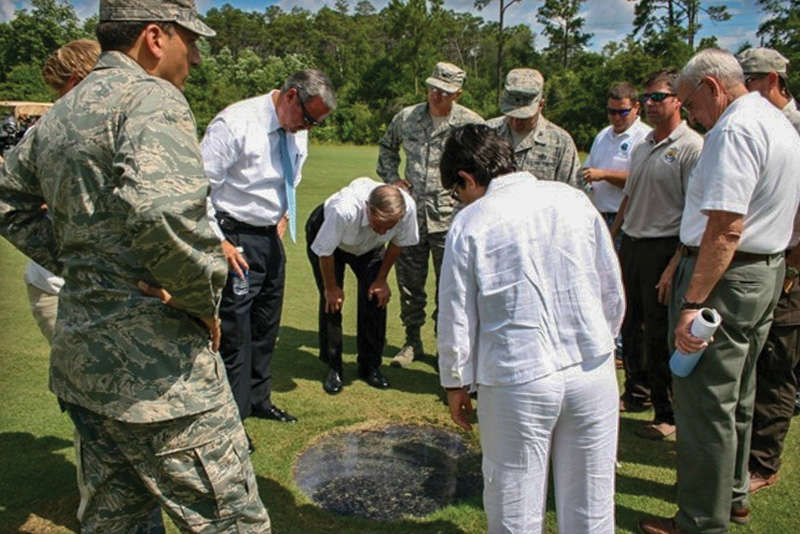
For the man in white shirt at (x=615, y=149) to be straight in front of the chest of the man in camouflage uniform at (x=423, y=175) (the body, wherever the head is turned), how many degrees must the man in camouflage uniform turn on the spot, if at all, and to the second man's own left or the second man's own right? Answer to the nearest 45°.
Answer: approximately 90° to the second man's own left

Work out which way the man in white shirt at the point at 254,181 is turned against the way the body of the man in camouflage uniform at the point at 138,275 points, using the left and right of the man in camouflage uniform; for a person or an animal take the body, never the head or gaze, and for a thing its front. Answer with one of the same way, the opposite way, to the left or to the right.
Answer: to the right

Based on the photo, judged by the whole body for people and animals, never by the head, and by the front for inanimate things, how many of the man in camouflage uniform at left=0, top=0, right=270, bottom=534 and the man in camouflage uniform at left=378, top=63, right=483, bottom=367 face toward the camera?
1

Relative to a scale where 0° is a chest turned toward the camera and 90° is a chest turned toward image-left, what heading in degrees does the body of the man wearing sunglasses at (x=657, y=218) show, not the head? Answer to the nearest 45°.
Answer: approximately 45°

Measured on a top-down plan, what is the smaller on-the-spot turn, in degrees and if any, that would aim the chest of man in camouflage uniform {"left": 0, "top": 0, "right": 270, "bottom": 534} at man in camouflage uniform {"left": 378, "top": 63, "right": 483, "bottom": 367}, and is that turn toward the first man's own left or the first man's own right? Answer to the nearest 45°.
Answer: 0° — they already face them

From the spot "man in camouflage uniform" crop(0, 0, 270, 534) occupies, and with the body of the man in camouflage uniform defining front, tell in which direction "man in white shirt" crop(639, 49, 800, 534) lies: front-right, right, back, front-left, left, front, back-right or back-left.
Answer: front-right

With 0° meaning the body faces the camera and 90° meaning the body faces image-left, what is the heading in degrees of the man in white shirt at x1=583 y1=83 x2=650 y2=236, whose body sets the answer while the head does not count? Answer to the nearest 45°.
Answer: approximately 45°

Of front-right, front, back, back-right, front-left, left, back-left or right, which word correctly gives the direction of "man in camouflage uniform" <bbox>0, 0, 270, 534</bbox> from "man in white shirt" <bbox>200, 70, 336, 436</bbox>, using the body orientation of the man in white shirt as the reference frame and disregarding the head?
front-right

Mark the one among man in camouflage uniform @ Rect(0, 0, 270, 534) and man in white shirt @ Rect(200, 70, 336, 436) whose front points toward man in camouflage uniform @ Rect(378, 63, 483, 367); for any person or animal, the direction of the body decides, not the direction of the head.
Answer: man in camouflage uniform @ Rect(0, 0, 270, 534)
